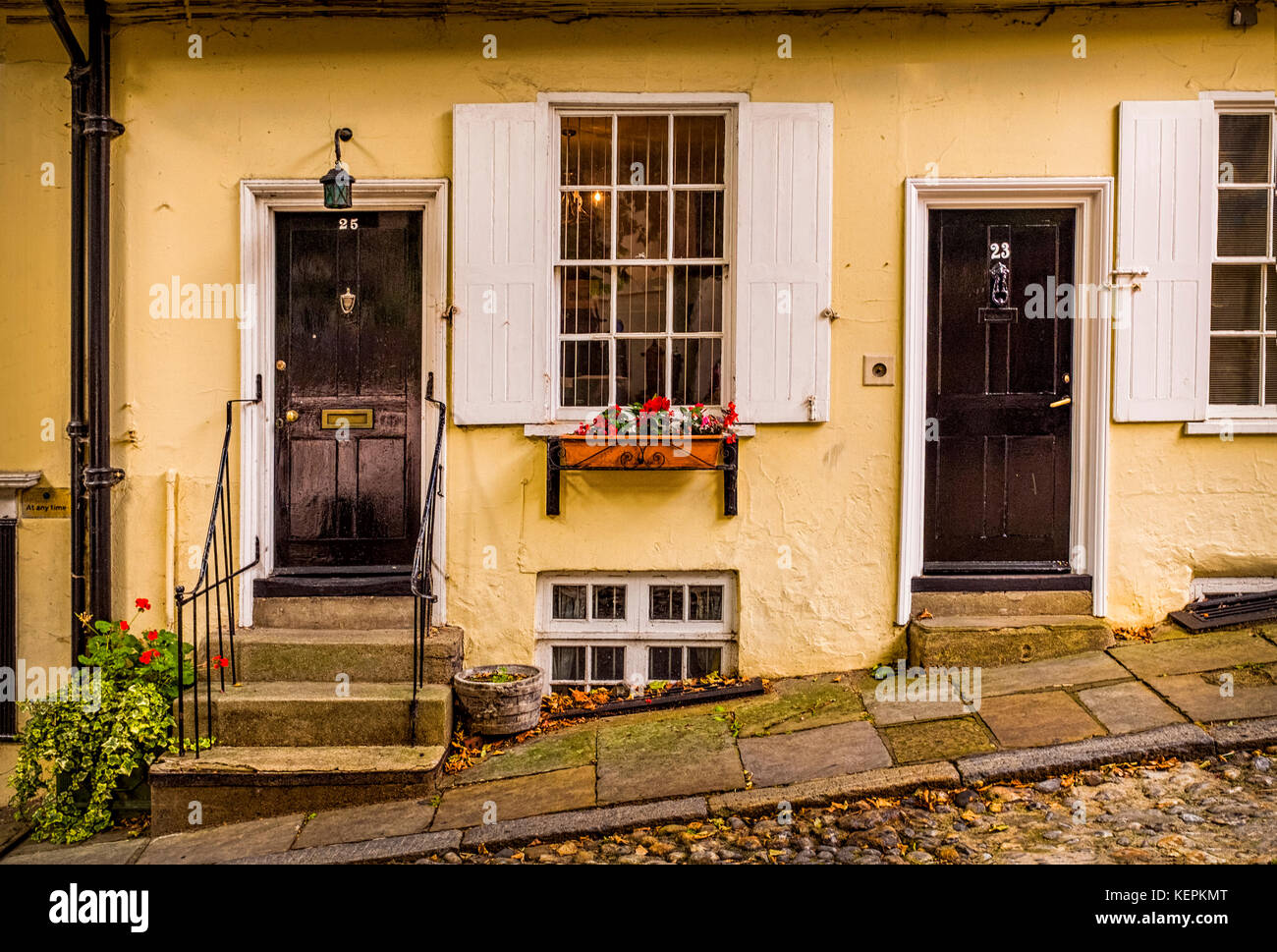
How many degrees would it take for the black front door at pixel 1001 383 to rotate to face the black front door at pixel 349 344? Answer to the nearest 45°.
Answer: approximately 90° to its right

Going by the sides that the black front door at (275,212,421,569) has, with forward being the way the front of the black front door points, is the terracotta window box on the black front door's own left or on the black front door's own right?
on the black front door's own left

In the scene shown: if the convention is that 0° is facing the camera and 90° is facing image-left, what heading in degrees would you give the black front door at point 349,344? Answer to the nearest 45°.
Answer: approximately 0°

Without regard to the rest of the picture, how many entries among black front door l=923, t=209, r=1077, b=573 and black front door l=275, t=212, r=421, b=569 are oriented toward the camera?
2

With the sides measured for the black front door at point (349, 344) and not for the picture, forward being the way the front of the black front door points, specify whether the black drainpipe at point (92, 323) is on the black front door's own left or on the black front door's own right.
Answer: on the black front door's own right

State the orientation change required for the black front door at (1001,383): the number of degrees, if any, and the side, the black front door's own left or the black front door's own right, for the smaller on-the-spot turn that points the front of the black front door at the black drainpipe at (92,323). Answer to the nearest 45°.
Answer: approximately 90° to the black front door's own right

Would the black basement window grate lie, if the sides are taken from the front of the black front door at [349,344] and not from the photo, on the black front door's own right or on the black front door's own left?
on the black front door's own left

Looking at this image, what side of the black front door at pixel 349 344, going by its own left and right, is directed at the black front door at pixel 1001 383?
left

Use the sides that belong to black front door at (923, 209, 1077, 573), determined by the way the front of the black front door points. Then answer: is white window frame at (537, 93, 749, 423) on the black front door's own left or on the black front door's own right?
on the black front door's own right

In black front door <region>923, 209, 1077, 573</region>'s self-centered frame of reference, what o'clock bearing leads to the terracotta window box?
The terracotta window box is roughly at 2 o'clock from the black front door.
